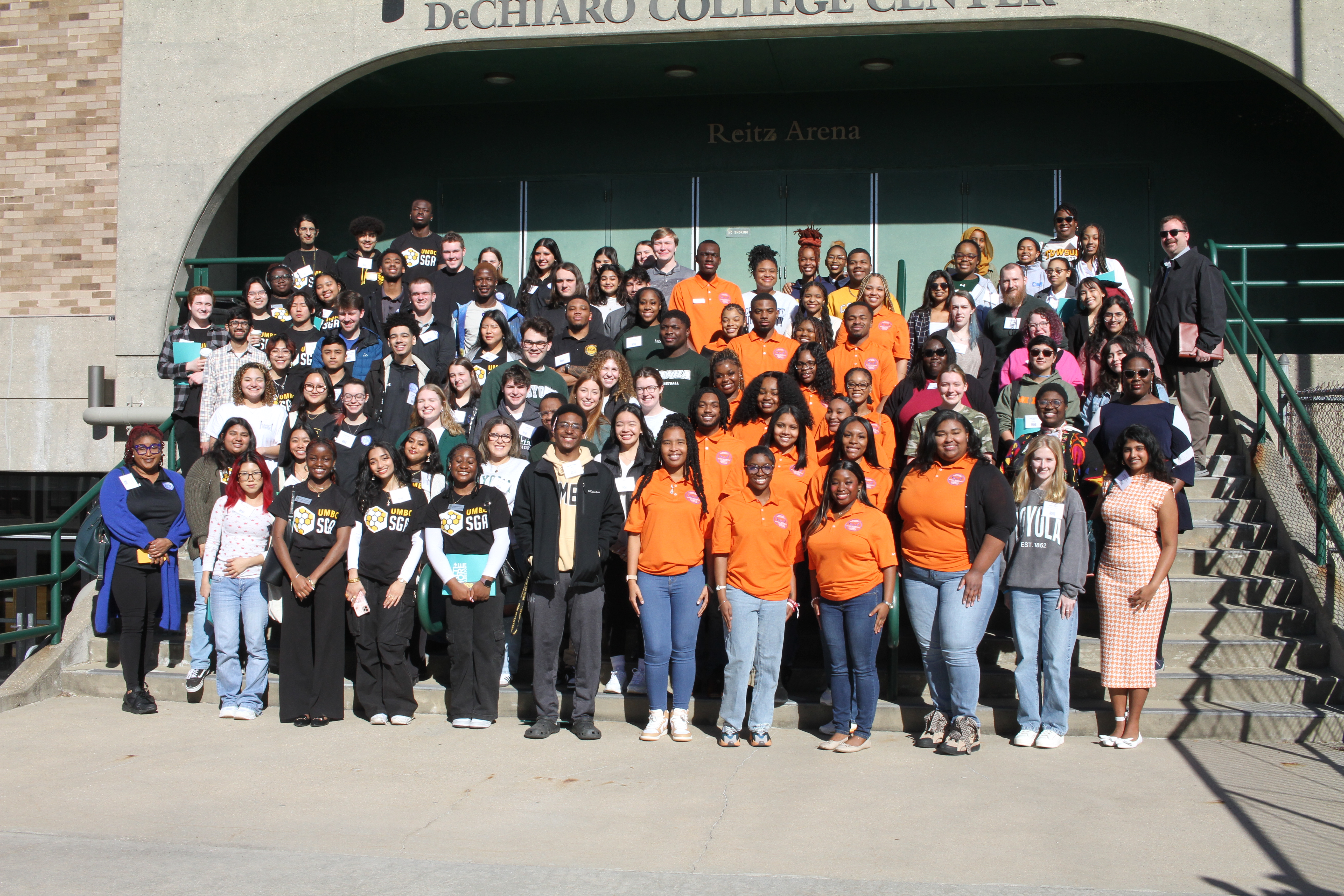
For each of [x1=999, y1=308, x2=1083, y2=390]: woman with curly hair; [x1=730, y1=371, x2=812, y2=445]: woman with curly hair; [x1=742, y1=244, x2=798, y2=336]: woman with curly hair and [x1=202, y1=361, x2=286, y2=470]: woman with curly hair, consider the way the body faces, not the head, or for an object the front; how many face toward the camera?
4

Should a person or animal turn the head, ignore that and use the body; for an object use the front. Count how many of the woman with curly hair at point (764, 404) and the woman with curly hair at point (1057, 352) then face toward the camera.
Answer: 2

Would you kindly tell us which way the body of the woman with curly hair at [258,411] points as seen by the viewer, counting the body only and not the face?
toward the camera

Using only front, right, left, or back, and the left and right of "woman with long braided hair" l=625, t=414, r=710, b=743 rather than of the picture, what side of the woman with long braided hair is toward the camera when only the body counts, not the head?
front

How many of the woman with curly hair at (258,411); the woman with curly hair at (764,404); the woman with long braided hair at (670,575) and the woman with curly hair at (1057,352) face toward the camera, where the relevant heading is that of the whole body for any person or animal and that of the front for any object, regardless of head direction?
4

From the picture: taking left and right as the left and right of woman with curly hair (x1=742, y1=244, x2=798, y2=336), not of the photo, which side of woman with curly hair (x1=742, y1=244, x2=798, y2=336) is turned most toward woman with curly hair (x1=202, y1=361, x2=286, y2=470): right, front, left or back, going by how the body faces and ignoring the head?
right

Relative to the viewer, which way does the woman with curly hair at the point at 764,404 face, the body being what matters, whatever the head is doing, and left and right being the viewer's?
facing the viewer

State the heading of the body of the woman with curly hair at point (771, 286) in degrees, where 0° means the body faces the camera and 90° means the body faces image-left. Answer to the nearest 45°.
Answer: approximately 0°

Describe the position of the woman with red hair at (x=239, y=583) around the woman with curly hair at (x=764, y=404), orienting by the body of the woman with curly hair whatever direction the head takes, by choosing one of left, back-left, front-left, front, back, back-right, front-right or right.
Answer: right

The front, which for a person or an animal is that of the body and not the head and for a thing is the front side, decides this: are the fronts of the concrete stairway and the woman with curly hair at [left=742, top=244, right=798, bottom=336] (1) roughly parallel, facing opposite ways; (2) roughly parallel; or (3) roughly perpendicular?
roughly parallel

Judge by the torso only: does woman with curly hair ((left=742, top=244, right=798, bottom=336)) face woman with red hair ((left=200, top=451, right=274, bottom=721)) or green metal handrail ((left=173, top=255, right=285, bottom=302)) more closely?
the woman with red hair

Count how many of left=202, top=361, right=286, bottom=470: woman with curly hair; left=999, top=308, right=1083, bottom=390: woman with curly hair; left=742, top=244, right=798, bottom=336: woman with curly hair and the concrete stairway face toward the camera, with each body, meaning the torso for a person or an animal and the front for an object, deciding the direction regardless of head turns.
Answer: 4
